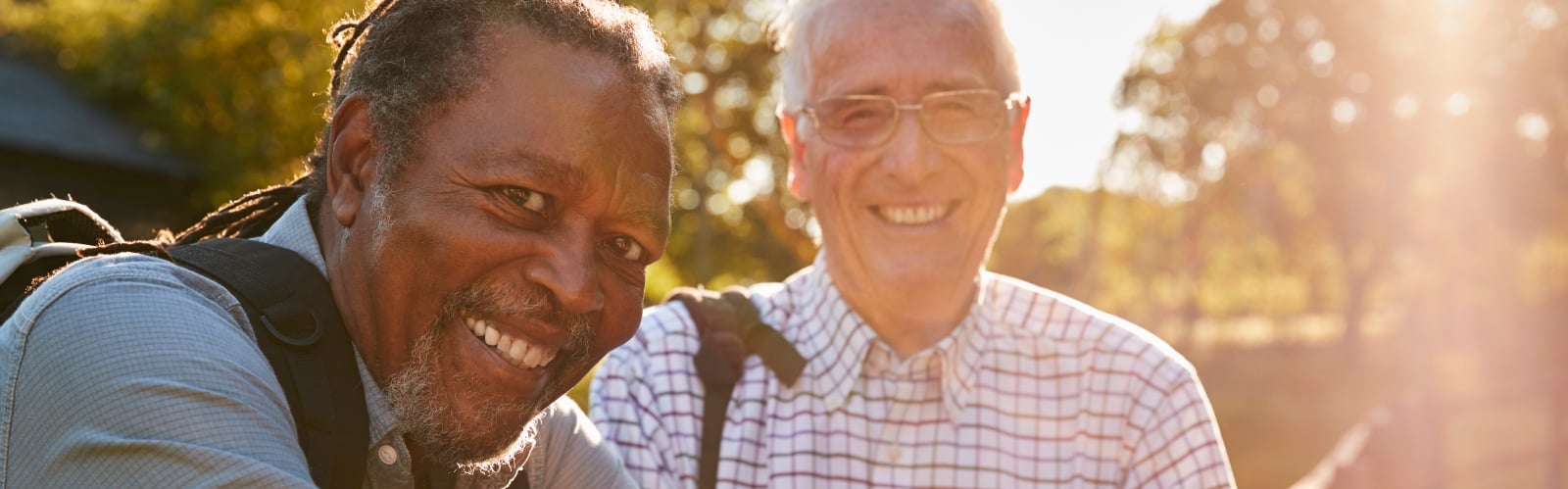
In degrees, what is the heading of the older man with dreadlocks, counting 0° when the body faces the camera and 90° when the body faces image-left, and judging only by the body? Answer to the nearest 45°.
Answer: approximately 315°

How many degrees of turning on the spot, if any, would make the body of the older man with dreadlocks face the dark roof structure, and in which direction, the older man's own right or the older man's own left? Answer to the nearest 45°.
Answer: approximately 135° to the older man's own left
